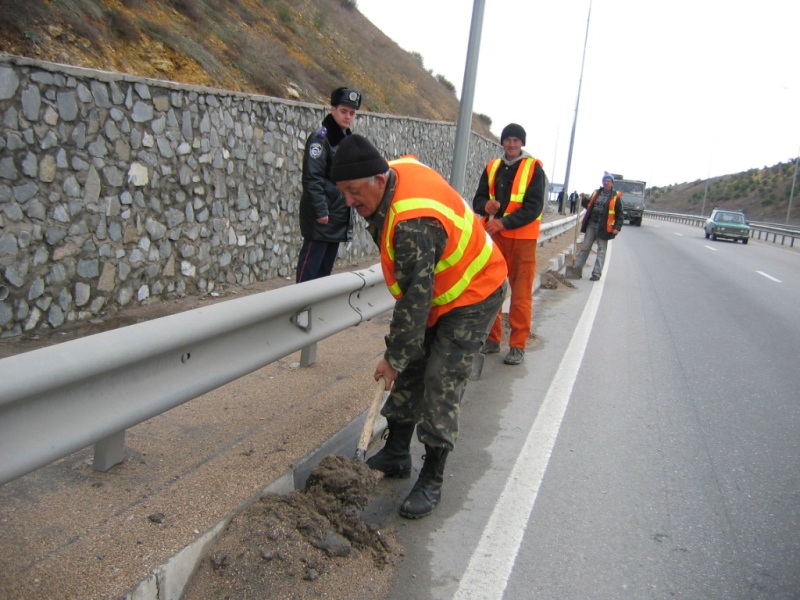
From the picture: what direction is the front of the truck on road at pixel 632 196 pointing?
toward the camera

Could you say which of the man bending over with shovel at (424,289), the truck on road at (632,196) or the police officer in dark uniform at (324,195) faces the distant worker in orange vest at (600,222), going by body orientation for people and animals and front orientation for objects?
the truck on road

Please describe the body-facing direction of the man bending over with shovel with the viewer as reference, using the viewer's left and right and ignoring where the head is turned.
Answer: facing the viewer and to the left of the viewer

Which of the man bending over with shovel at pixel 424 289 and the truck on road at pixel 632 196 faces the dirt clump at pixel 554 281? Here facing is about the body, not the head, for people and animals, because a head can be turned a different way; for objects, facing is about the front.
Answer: the truck on road

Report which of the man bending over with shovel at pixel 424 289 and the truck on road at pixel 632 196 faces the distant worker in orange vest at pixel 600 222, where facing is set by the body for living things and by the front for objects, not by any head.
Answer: the truck on road

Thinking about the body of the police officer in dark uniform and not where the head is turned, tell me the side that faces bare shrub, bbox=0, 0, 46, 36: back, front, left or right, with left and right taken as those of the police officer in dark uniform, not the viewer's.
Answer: back

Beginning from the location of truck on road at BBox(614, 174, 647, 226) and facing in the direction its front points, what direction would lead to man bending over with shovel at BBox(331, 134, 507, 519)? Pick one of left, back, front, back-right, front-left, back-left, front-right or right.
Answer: front

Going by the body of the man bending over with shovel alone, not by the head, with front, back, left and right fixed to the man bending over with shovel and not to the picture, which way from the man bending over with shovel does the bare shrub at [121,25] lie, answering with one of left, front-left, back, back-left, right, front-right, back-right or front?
right

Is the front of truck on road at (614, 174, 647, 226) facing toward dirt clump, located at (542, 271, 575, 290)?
yes

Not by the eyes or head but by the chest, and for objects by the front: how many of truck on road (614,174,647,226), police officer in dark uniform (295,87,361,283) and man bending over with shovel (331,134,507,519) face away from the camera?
0

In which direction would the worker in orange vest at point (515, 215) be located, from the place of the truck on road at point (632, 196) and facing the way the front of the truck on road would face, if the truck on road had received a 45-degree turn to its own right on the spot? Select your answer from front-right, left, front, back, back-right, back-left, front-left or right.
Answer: front-left

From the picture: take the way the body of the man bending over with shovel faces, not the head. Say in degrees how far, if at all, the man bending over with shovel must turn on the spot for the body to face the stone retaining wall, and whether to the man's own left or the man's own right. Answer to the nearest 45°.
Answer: approximately 90° to the man's own right

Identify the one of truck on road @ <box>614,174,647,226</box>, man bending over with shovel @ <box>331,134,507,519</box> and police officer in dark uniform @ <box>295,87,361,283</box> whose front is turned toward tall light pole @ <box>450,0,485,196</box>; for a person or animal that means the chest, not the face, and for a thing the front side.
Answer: the truck on road

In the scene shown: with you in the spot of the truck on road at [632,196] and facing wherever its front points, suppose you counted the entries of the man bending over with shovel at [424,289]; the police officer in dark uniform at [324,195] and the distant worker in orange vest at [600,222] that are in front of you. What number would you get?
3
